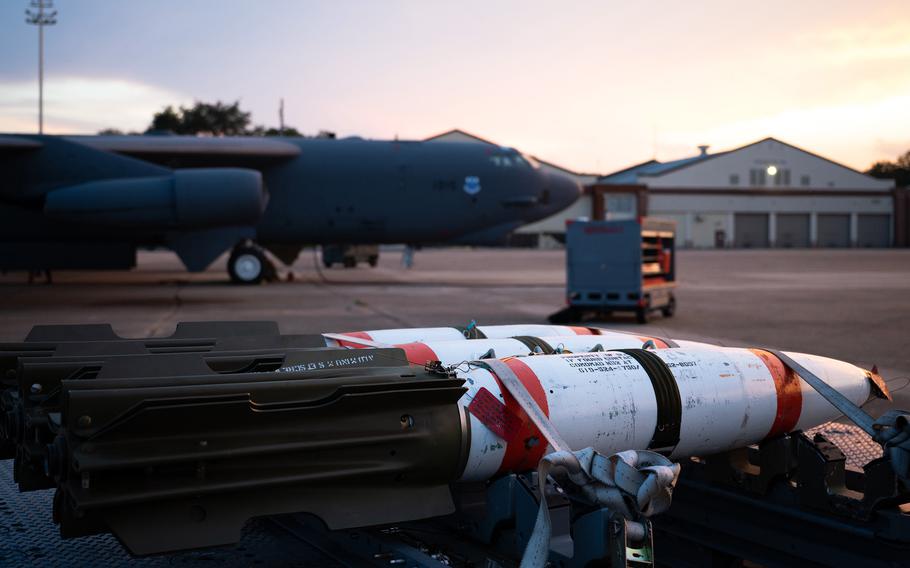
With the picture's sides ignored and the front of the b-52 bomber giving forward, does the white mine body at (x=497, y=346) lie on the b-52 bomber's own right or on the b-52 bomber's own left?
on the b-52 bomber's own right

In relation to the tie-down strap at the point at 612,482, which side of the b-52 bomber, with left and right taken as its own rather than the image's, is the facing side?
right

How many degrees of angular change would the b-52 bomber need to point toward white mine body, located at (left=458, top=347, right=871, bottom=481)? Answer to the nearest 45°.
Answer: approximately 90° to its right

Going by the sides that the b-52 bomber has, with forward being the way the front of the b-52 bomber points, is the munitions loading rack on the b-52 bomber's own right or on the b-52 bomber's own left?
on the b-52 bomber's own right

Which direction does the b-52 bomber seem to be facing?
to the viewer's right

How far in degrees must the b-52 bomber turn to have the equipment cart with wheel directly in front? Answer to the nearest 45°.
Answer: approximately 45° to its right

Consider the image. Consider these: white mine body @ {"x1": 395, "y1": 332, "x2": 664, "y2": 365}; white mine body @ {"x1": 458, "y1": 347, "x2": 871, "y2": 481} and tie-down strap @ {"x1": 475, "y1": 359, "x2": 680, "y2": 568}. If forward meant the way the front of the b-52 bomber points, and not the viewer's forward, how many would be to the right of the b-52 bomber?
3
